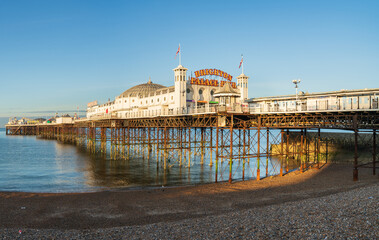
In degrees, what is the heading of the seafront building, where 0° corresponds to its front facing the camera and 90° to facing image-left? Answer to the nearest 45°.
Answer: approximately 315°
